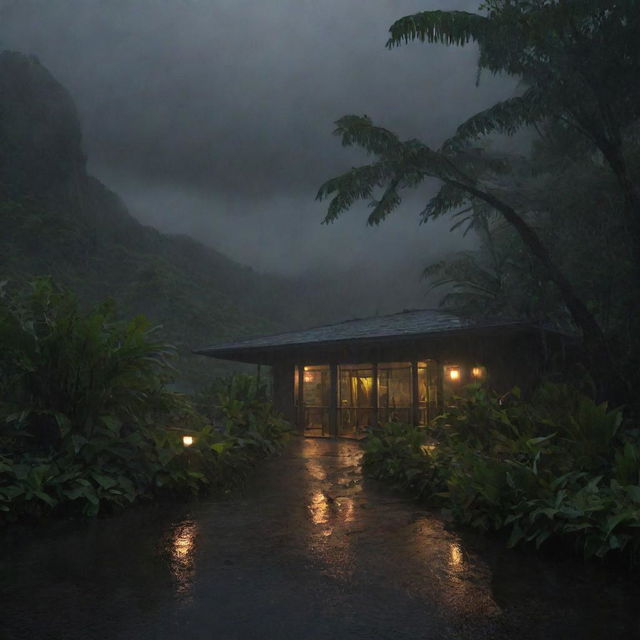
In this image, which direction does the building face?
toward the camera
